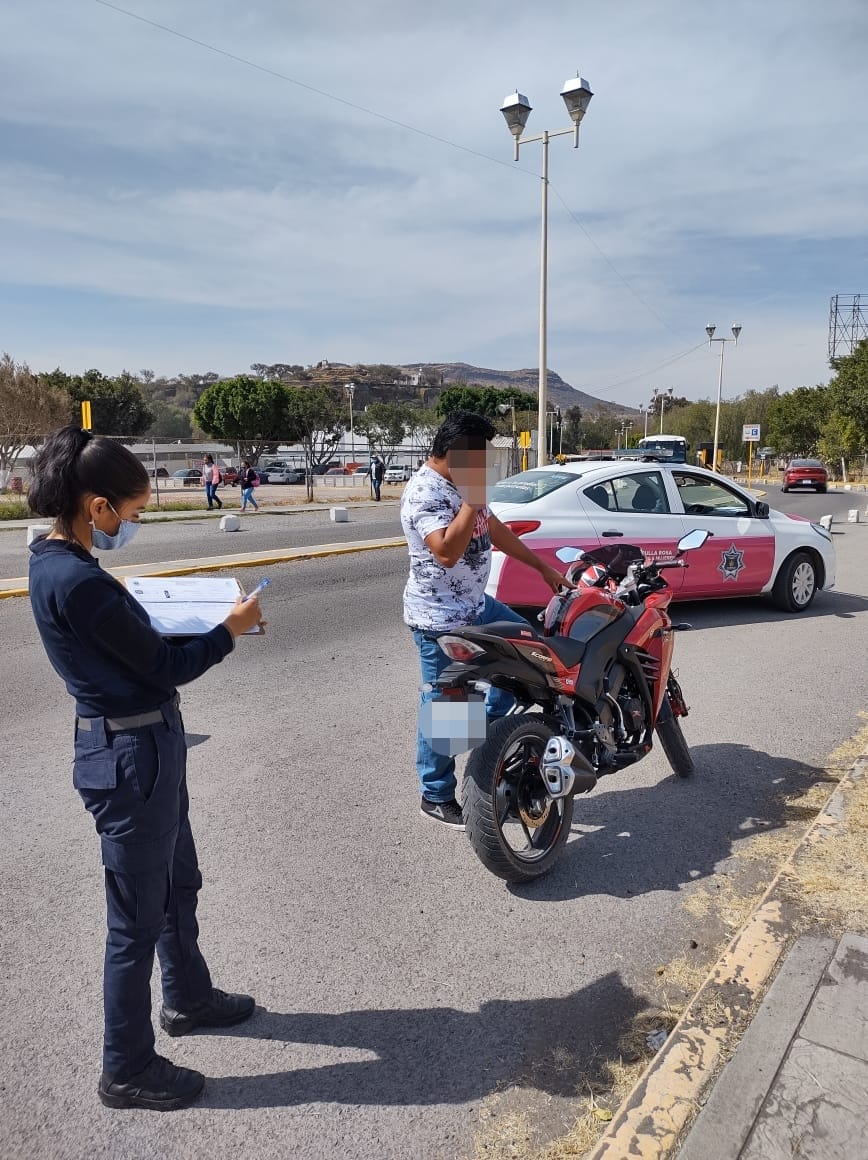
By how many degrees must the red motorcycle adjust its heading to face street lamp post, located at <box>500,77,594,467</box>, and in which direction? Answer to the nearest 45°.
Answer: approximately 45° to its left

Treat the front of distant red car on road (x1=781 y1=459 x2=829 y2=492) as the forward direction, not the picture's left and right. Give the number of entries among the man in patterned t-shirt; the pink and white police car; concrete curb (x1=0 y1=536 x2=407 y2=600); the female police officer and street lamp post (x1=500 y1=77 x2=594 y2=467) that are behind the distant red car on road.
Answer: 5

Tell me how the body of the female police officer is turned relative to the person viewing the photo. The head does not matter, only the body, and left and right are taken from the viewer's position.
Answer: facing to the right of the viewer

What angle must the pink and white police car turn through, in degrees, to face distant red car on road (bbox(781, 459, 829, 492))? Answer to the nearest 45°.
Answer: approximately 45° to its left

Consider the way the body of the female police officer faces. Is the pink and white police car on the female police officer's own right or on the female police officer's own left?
on the female police officer's own left

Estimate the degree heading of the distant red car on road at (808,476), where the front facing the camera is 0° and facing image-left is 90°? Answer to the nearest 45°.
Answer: approximately 180°

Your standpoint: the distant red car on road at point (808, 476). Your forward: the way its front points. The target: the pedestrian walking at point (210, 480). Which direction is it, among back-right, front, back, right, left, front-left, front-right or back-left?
back-left

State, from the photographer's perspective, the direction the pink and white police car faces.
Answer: facing away from the viewer and to the right of the viewer

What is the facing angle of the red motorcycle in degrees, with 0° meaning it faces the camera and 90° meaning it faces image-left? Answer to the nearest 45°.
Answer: approximately 225°

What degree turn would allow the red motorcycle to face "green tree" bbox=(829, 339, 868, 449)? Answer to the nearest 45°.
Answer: approximately 45° to its left

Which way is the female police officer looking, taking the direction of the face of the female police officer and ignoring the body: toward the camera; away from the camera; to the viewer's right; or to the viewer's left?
to the viewer's right

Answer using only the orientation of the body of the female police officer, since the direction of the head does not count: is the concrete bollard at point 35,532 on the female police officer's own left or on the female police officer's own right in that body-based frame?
on the female police officer's own left

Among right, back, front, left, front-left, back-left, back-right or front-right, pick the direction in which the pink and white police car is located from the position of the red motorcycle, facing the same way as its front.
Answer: front-left

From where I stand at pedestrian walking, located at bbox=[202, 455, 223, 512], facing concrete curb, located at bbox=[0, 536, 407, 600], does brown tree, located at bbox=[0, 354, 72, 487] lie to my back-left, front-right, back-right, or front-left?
back-right
